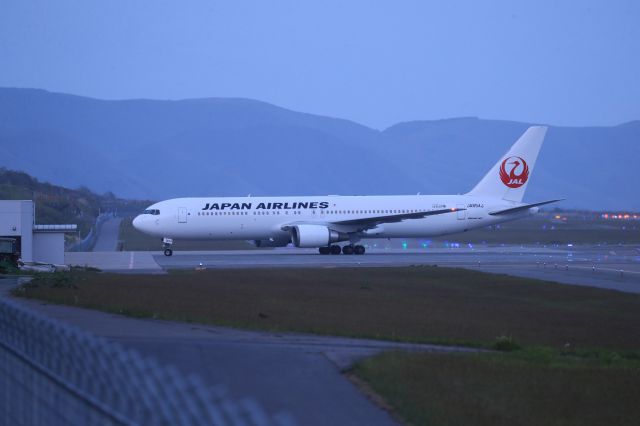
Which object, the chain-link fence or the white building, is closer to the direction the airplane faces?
the white building

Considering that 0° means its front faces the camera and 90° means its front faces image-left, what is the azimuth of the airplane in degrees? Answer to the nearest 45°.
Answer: approximately 90°

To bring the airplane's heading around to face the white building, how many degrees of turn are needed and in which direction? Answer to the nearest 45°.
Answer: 0° — it already faces it

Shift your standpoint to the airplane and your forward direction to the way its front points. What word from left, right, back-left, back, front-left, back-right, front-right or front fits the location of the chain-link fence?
left
